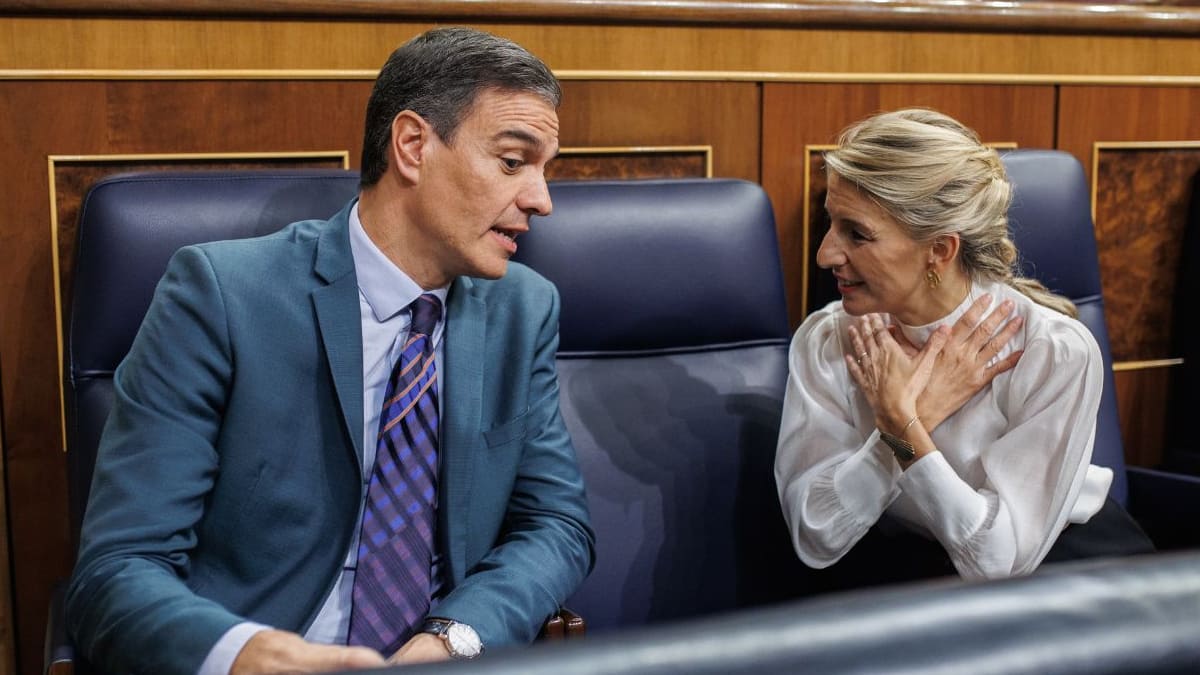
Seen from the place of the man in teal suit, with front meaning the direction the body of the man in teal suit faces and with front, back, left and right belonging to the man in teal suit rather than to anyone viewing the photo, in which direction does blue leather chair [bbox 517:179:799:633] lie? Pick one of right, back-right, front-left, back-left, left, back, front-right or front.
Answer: left

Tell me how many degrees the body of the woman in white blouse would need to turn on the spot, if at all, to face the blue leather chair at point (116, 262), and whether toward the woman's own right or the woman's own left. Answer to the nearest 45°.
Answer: approximately 45° to the woman's own right

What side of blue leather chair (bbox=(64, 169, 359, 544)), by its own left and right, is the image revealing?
front

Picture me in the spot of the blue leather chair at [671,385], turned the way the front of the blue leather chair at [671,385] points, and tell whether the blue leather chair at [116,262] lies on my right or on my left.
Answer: on my right

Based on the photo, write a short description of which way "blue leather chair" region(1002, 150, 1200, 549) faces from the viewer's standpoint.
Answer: facing the viewer and to the left of the viewer

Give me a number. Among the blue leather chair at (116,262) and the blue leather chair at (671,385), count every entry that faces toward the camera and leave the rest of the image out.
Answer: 2

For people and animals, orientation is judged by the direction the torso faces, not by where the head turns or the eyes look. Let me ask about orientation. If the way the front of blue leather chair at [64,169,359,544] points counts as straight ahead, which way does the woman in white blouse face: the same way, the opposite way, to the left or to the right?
to the right

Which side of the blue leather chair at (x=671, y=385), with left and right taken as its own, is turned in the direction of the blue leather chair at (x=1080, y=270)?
left

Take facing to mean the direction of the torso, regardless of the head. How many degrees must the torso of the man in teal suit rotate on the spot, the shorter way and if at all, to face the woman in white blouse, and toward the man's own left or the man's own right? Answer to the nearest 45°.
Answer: approximately 45° to the man's own left

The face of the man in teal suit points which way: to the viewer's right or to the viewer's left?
to the viewer's right

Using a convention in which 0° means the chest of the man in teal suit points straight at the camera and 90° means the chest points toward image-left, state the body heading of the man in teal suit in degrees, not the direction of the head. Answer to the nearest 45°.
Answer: approximately 315°
